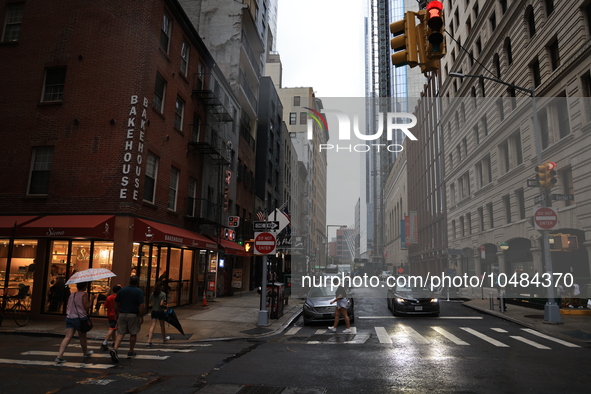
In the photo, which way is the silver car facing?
toward the camera

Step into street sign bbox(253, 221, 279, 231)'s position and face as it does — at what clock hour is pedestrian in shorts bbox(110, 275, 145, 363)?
The pedestrian in shorts is roughly at 1 o'clock from the street sign.

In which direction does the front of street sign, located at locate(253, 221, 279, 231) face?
toward the camera

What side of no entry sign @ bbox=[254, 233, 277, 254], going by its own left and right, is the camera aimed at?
front

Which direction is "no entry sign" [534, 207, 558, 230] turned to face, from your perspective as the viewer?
facing the viewer
